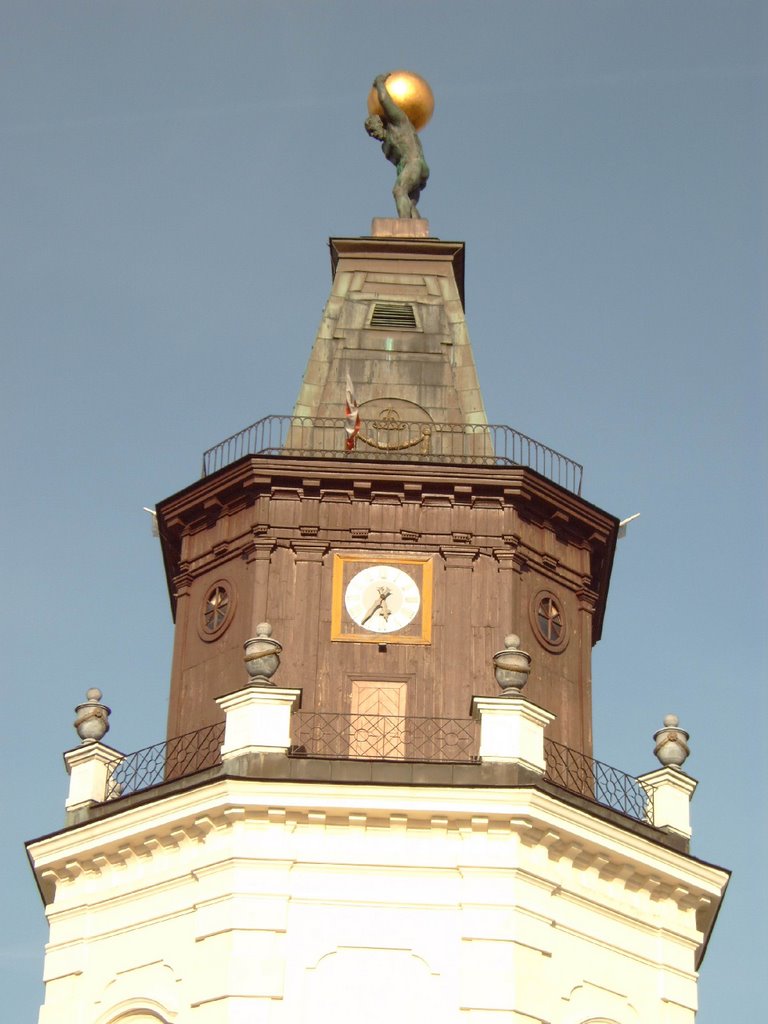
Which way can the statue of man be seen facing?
to the viewer's left
